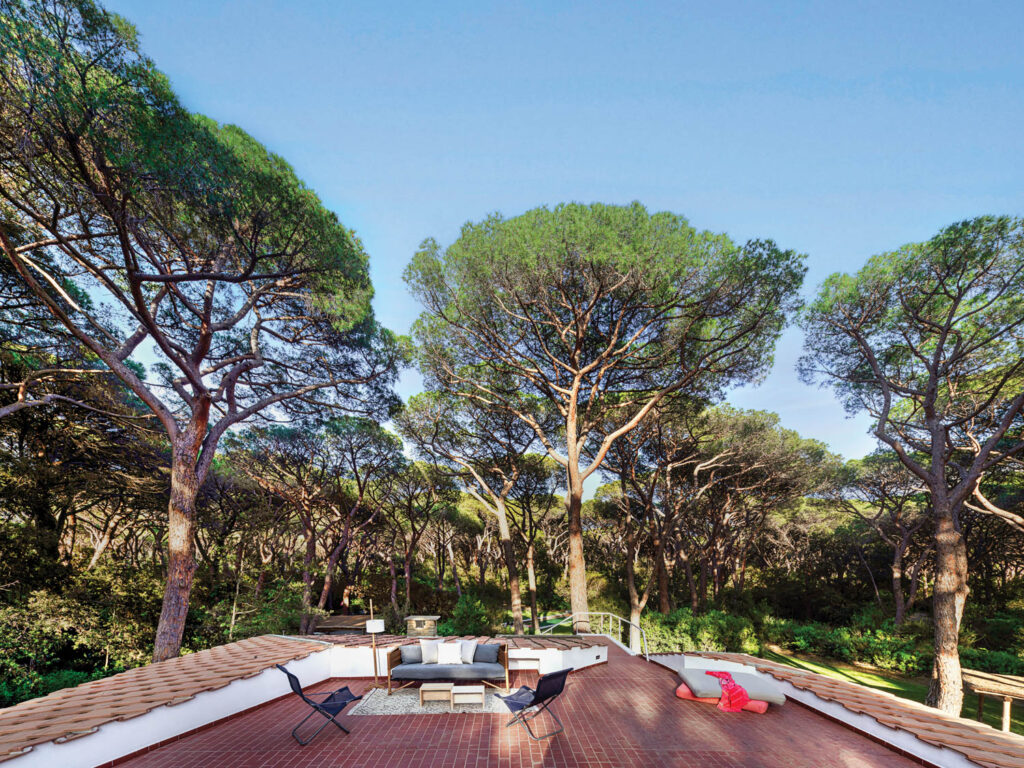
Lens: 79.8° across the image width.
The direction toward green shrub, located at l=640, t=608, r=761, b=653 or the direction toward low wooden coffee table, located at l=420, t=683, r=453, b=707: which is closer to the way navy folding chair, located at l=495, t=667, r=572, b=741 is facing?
the low wooden coffee table

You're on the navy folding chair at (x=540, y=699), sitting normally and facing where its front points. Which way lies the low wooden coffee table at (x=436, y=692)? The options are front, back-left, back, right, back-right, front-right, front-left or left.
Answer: front

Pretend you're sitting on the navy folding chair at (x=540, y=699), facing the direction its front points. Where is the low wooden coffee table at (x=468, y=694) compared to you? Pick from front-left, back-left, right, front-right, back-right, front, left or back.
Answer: front

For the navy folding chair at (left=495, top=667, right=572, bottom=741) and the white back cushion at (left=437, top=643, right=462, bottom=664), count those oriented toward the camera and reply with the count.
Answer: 1

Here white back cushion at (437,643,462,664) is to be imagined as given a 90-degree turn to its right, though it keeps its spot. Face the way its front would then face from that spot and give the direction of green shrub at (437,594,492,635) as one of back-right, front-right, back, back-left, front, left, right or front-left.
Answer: right

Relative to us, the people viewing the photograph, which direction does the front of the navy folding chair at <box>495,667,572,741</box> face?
facing away from the viewer and to the left of the viewer

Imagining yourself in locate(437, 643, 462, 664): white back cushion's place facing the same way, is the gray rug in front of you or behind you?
in front

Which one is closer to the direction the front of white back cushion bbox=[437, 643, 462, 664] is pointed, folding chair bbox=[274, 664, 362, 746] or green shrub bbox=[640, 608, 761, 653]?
the folding chair

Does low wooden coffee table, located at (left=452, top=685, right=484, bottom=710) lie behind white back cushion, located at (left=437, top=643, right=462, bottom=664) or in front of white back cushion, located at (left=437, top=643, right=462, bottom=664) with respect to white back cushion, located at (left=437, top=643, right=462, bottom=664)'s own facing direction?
in front

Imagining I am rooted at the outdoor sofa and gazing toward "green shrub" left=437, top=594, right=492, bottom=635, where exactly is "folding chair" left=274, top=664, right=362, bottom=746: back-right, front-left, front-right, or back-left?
back-left

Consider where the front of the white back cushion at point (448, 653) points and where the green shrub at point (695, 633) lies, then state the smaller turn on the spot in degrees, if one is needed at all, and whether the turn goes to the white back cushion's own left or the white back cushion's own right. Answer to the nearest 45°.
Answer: approximately 135° to the white back cushion's own left

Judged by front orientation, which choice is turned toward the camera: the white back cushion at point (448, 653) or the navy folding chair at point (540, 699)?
the white back cushion

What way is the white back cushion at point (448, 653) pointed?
toward the camera
